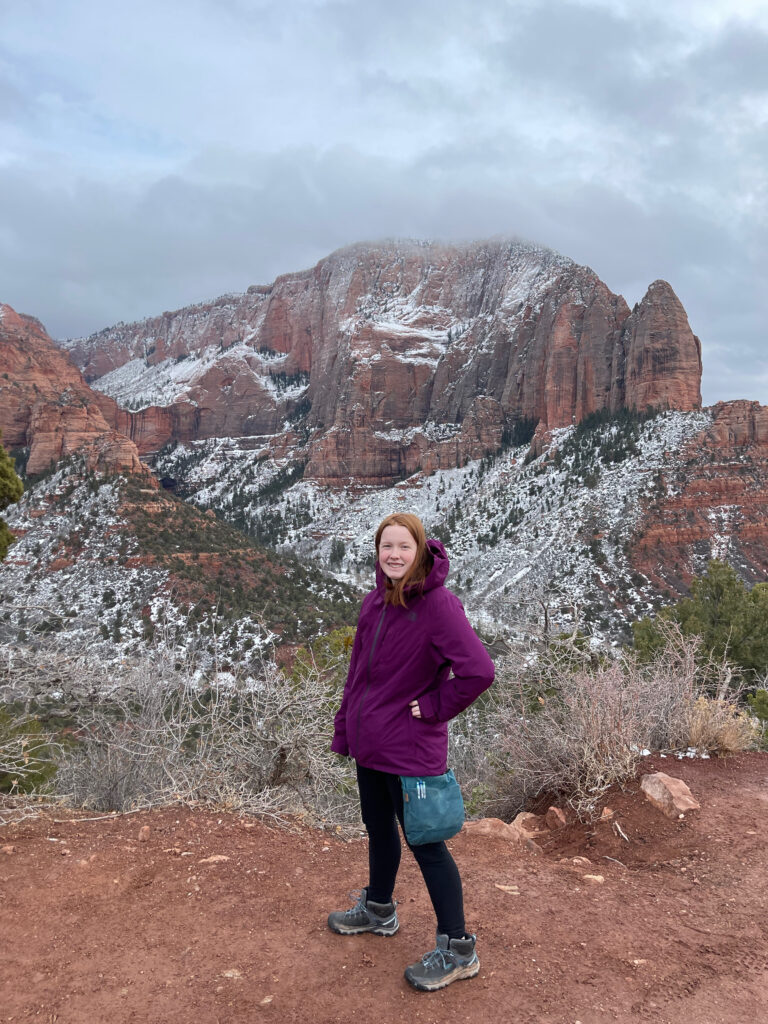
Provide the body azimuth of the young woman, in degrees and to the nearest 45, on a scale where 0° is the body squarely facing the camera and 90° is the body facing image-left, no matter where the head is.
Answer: approximately 45°

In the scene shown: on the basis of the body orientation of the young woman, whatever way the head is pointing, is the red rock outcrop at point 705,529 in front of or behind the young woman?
behind

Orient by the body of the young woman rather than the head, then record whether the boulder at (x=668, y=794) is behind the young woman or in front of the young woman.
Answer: behind

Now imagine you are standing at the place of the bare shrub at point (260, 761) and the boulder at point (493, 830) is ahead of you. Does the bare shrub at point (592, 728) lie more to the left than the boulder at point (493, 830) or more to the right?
left

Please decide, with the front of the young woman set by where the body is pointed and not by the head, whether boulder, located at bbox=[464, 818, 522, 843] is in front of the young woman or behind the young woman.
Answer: behind

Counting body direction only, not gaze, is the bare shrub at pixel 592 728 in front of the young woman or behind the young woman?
behind
